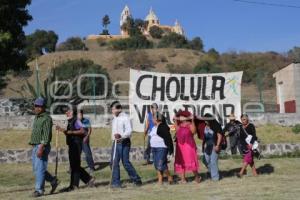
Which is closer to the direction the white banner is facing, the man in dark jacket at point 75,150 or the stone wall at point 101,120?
the man in dark jacket

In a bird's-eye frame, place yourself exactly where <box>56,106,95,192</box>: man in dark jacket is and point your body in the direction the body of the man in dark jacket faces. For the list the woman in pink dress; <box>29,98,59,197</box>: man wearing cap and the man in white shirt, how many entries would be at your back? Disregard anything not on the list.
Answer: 2

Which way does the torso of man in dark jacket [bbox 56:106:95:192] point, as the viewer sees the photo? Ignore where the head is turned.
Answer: to the viewer's left

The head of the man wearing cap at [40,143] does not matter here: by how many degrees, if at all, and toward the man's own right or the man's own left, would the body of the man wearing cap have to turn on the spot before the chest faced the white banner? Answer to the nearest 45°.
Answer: approximately 180°

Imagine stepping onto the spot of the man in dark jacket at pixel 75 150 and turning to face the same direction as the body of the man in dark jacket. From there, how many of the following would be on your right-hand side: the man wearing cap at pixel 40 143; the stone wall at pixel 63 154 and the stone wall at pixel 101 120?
2

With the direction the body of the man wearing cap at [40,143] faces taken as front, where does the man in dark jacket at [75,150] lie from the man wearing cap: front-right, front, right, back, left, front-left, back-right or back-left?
back

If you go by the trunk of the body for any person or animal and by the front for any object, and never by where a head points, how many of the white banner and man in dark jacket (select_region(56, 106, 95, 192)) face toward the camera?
1

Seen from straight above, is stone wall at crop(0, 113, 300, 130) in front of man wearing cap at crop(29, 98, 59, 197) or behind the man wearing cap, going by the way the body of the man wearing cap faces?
behind

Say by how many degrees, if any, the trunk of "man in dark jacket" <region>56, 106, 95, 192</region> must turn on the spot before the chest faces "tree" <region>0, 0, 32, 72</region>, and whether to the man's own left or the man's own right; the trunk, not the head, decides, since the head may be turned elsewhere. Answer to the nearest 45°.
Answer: approximately 90° to the man's own right
